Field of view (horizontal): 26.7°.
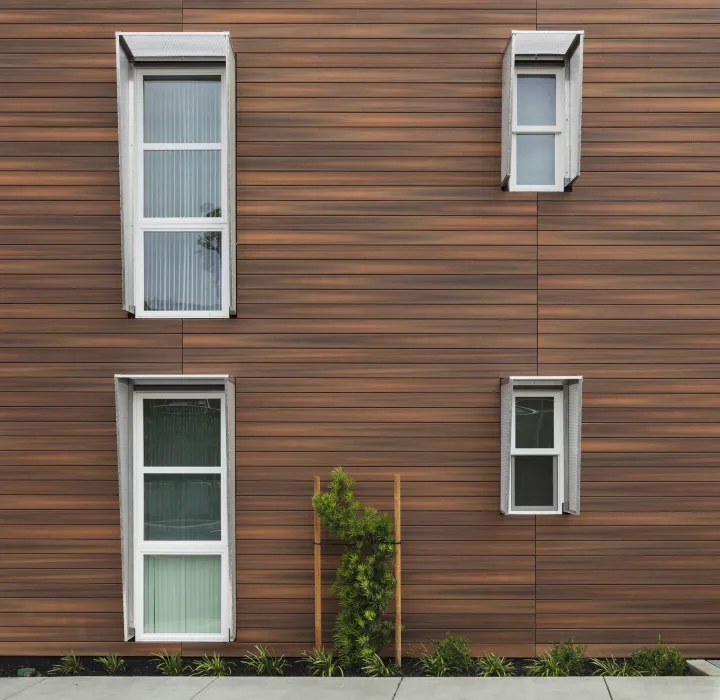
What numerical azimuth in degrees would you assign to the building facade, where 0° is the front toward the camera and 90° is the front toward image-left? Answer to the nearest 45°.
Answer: approximately 0°
